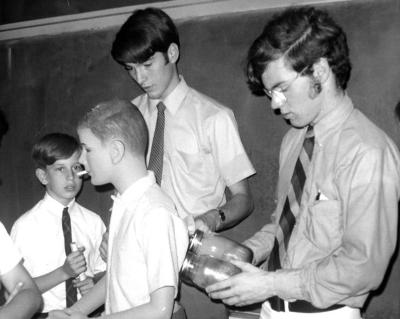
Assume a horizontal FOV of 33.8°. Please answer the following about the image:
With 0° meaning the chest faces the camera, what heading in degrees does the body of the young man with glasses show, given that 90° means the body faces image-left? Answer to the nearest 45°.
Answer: approximately 45°

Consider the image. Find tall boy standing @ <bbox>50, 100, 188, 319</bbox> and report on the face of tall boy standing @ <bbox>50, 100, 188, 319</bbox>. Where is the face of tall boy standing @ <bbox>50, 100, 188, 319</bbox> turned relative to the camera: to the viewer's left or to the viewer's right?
to the viewer's left

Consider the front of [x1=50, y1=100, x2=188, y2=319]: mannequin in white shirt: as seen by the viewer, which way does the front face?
to the viewer's left

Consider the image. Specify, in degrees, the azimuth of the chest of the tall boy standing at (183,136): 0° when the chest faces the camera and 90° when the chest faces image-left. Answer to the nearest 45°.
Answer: approximately 45°
